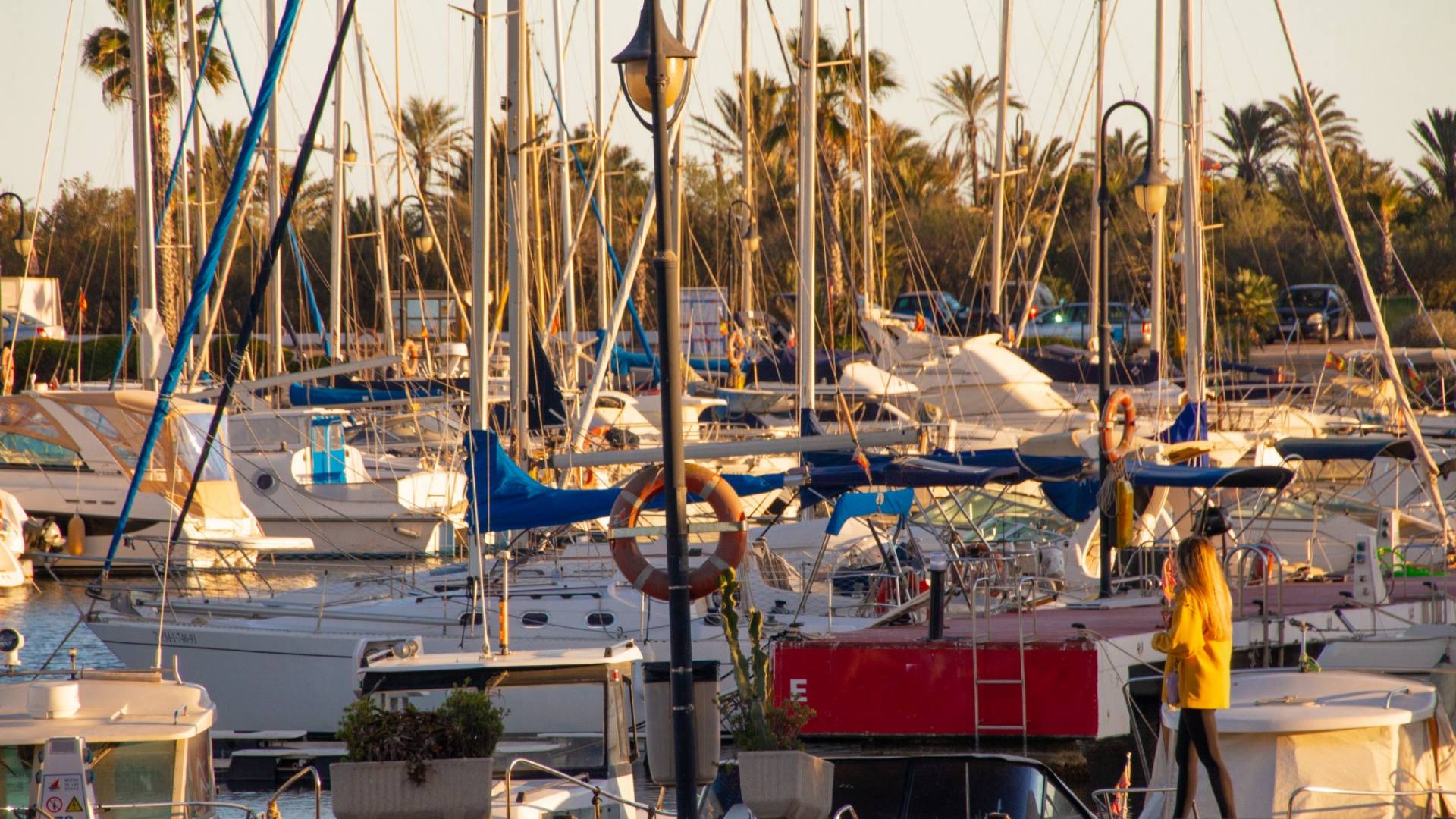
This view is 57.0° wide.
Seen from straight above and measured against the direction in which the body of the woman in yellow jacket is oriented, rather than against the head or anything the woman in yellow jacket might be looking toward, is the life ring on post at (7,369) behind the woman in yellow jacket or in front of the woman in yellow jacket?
in front

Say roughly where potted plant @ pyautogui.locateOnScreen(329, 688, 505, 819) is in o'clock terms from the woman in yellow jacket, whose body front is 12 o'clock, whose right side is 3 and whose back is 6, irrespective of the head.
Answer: The potted plant is roughly at 10 o'clock from the woman in yellow jacket.

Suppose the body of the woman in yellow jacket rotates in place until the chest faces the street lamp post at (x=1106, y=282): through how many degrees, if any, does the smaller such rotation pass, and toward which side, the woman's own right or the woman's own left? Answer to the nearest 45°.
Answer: approximately 45° to the woman's own right

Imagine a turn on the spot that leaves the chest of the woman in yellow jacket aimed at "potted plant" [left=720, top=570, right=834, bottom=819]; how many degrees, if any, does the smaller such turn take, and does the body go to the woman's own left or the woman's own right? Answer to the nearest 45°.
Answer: approximately 45° to the woman's own left

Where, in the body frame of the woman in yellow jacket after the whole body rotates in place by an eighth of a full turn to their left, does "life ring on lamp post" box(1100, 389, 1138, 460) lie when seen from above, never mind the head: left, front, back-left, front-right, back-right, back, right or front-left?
right

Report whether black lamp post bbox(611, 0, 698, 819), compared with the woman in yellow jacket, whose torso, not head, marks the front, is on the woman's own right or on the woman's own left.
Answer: on the woman's own left

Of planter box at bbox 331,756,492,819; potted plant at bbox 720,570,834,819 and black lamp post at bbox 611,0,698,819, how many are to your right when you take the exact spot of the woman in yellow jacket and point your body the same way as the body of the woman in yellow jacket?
0

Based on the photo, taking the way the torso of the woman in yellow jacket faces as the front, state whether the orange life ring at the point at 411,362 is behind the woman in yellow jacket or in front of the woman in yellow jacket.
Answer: in front

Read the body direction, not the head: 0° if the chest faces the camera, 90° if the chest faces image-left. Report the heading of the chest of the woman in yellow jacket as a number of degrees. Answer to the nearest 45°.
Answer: approximately 135°

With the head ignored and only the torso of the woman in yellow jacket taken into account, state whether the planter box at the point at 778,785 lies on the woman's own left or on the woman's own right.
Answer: on the woman's own left

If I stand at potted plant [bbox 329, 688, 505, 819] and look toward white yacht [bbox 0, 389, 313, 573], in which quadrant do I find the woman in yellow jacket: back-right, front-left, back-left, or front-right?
back-right

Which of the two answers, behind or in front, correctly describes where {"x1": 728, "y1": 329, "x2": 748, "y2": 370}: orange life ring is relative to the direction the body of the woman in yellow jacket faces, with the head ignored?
in front
